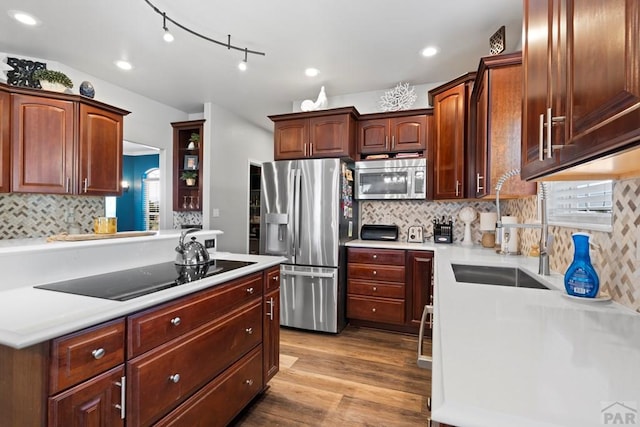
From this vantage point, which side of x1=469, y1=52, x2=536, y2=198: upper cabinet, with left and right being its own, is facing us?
left

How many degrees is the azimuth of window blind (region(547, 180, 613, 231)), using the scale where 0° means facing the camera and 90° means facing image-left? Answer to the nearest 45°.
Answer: approximately 45°

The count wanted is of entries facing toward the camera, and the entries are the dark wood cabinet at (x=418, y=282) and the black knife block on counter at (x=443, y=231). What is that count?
2

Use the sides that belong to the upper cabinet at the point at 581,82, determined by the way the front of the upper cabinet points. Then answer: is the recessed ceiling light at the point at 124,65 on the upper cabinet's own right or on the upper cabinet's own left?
on the upper cabinet's own right

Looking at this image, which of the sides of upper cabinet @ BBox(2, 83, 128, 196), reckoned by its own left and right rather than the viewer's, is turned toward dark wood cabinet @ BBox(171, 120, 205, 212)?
left

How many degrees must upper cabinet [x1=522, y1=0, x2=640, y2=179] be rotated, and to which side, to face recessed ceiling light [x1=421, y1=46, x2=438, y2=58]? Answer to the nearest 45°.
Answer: approximately 90° to its right

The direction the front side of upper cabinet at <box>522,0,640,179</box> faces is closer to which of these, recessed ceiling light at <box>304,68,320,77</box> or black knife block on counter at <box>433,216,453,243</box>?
the recessed ceiling light

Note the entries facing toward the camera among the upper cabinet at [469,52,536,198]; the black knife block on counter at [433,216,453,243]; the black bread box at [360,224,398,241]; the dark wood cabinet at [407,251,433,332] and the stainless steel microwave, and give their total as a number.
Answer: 4

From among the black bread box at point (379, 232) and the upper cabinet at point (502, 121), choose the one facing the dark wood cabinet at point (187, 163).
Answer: the upper cabinet
